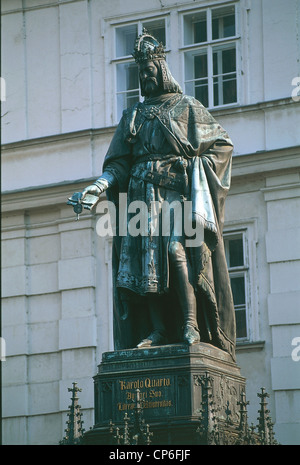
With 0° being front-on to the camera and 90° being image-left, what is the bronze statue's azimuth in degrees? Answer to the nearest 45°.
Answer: approximately 45°
